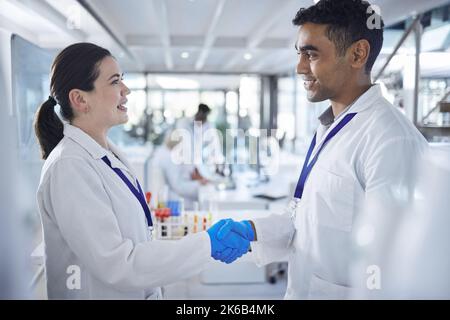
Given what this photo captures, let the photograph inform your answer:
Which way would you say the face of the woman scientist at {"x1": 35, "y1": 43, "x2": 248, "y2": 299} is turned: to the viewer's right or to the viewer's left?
to the viewer's right

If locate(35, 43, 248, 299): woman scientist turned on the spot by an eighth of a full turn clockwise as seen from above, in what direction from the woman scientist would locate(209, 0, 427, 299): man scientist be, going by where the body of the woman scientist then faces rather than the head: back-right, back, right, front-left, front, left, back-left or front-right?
front-left

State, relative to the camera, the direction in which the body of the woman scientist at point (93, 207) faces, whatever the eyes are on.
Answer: to the viewer's right

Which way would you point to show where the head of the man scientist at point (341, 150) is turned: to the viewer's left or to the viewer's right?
to the viewer's left
